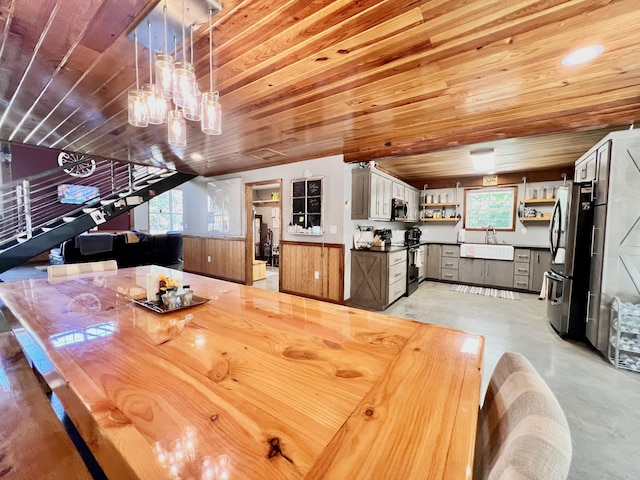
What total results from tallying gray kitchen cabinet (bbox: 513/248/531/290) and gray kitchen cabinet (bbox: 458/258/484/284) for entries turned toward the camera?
2

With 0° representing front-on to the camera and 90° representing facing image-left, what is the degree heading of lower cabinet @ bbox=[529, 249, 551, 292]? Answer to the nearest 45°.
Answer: approximately 0°

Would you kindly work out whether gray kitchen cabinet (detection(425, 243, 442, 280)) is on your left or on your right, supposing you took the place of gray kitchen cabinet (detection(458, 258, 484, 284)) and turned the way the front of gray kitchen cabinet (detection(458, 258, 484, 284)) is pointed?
on your right

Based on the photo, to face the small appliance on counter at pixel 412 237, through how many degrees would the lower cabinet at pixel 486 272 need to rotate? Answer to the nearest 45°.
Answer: approximately 45° to its right

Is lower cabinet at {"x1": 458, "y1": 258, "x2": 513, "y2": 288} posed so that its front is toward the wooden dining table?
yes

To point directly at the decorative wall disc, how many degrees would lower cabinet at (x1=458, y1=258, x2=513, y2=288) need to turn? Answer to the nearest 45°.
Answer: approximately 90° to its right
